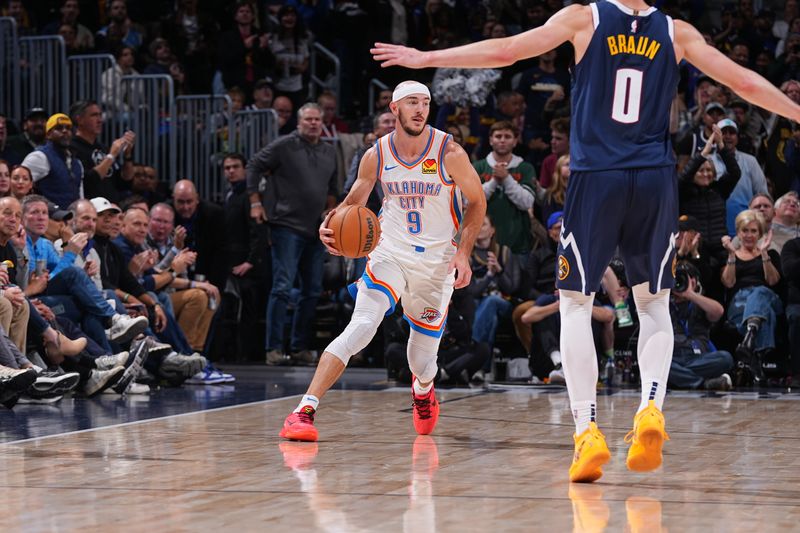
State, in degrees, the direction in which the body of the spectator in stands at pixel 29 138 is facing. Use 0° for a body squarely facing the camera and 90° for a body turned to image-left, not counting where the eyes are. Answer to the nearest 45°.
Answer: approximately 315°

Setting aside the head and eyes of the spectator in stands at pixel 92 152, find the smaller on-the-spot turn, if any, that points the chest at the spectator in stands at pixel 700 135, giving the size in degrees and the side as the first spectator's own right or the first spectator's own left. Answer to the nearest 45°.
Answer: approximately 45° to the first spectator's own left

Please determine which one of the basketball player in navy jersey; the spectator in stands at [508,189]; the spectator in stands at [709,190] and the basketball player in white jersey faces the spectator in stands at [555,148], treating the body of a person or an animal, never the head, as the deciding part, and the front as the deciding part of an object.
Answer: the basketball player in navy jersey

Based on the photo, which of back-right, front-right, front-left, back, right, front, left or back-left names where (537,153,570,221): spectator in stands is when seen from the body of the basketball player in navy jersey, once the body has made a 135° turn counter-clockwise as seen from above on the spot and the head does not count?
back-right

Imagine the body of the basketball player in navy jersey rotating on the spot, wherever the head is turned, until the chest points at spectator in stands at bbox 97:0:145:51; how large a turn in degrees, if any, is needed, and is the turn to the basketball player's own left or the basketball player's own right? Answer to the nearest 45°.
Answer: approximately 45° to the basketball player's own left

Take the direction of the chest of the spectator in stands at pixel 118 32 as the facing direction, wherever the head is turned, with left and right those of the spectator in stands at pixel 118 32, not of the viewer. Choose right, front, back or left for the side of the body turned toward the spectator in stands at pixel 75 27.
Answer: right

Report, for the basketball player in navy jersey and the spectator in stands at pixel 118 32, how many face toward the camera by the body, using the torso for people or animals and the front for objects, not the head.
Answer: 1

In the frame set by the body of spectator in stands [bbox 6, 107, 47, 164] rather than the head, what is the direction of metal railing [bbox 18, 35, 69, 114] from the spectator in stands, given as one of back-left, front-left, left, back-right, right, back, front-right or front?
back-left

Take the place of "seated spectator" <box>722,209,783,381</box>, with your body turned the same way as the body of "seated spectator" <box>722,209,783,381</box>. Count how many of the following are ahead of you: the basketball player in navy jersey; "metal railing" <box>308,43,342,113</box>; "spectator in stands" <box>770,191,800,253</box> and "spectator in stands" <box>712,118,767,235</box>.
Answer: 1

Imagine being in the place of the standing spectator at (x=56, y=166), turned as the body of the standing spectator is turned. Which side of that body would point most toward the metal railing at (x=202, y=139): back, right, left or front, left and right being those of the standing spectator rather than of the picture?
left

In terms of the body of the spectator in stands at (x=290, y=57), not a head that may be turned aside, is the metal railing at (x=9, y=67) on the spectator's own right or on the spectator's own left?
on the spectator's own right

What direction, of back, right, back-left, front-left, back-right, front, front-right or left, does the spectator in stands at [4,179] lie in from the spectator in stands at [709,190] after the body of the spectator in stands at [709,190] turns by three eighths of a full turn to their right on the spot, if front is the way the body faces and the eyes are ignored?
left

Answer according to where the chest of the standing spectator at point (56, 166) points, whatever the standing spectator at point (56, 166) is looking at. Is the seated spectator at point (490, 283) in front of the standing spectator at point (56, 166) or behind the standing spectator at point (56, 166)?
in front
